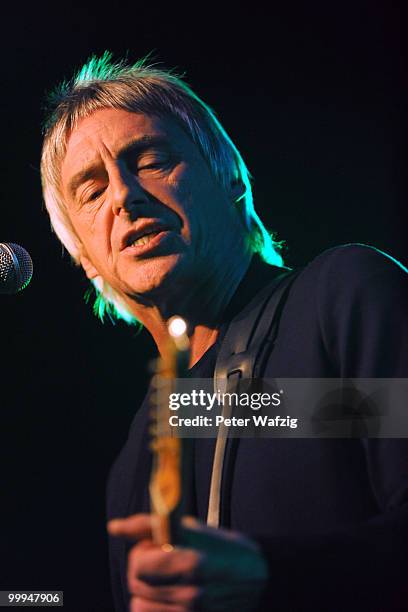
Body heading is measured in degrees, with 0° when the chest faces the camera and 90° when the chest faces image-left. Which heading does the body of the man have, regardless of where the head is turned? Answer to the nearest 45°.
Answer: approximately 45°
